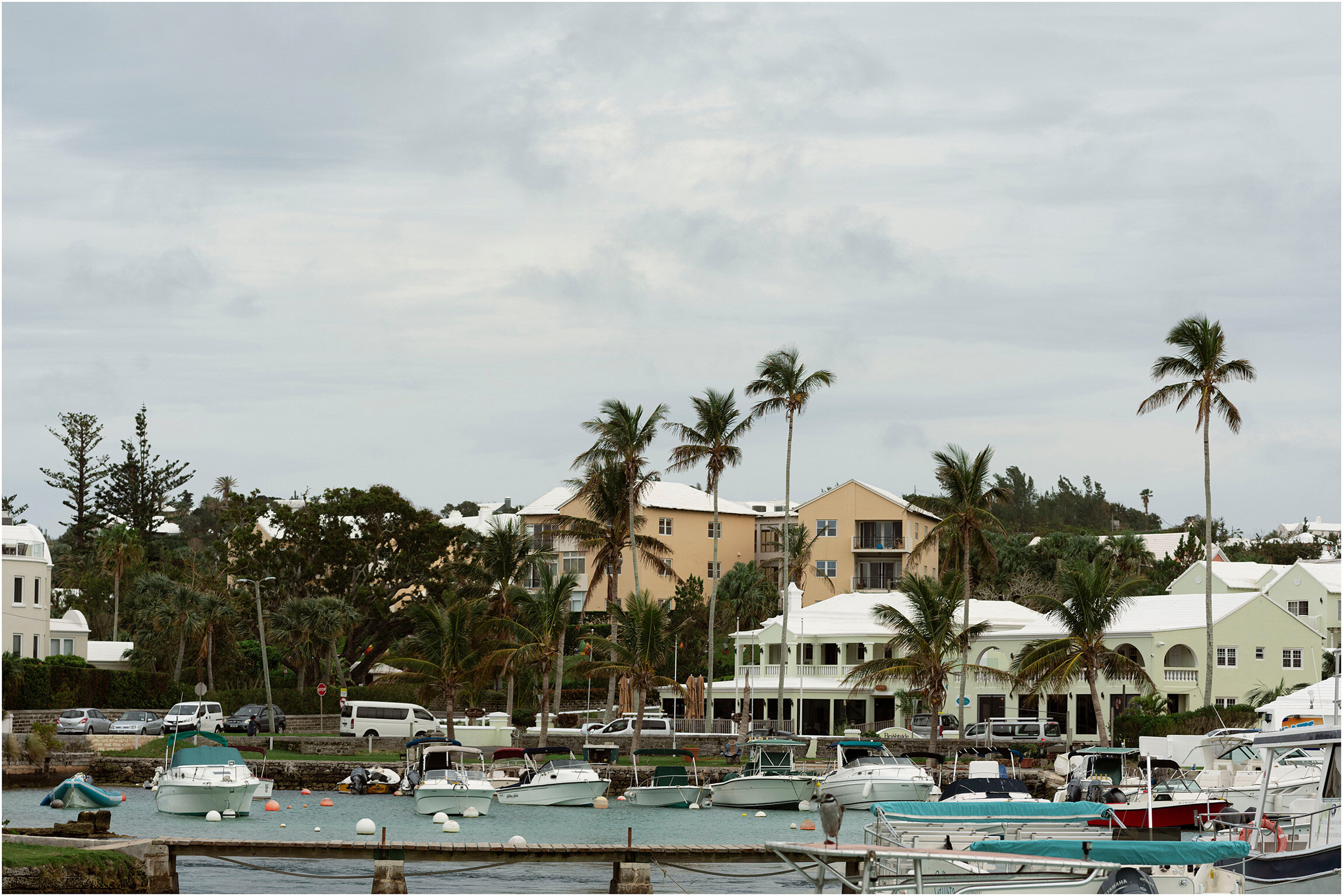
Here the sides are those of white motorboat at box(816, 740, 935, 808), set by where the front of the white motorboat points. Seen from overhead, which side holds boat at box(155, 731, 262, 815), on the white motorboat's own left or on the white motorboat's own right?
on the white motorboat's own right

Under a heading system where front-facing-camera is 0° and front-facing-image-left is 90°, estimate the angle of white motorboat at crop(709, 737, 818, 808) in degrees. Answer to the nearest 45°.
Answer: approximately 315°

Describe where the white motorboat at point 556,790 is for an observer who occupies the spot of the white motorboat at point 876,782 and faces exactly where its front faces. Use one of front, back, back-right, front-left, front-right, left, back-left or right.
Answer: back-right

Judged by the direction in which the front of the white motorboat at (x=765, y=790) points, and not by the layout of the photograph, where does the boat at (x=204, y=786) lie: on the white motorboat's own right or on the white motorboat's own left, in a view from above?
on the white motorboat's own right

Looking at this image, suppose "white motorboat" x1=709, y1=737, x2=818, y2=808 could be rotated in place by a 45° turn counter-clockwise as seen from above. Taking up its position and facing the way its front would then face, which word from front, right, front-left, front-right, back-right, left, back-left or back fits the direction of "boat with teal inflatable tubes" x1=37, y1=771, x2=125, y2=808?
back

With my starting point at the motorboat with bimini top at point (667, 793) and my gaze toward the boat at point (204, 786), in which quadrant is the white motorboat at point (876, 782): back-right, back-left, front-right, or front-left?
back-left

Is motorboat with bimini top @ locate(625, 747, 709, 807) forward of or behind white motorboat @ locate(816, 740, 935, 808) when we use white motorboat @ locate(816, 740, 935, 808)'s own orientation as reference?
behind

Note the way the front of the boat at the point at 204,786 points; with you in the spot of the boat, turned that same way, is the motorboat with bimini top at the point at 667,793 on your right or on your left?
on your left
